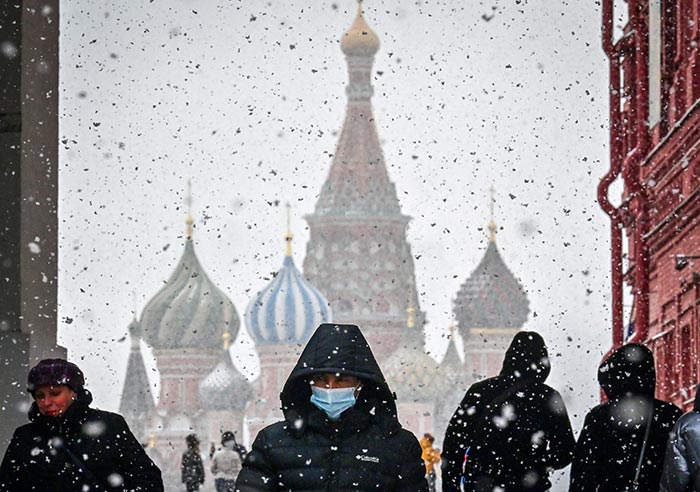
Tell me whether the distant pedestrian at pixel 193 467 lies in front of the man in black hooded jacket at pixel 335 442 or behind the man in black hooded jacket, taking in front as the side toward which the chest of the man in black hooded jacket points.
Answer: behind

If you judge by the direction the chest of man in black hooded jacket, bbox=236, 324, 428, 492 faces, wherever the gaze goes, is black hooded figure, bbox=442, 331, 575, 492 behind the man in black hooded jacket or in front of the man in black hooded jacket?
behind

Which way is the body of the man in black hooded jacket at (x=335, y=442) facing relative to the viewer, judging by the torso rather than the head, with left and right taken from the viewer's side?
facing the viewer

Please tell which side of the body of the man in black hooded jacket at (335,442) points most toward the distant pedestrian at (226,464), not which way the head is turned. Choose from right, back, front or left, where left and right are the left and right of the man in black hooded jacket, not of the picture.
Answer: back

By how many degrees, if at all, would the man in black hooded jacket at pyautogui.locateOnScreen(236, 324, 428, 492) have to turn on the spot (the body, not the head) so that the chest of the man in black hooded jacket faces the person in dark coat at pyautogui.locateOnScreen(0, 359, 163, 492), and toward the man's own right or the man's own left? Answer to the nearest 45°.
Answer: approximately 135° to the man's own right
